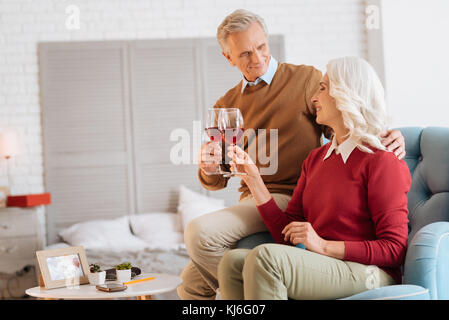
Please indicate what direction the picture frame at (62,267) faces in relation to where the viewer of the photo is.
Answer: facing the viewer and to the right of the viewer

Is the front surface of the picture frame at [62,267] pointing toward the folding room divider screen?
no

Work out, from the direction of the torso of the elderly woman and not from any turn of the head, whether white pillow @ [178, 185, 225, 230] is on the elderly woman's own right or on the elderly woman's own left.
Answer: on the elderly woman's own right

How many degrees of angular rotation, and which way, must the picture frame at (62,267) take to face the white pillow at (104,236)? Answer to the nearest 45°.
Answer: approximately 135° to its left

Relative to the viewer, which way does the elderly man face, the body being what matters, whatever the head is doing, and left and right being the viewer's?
facing the viewer and to the left of the viewer

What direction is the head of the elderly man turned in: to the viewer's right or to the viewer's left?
to the viewer's right

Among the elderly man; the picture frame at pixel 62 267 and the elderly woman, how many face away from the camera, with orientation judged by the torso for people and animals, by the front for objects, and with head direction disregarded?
0

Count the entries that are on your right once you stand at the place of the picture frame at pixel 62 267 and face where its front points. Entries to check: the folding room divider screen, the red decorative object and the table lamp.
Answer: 0

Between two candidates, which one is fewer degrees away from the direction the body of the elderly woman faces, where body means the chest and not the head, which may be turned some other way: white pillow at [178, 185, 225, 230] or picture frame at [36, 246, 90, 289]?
the picture frame

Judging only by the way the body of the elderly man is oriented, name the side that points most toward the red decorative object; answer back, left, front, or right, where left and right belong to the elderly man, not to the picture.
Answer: right
